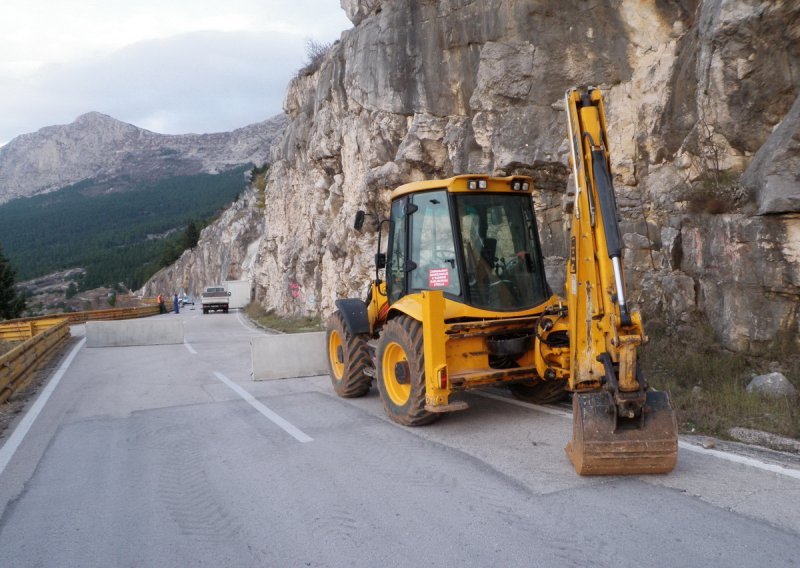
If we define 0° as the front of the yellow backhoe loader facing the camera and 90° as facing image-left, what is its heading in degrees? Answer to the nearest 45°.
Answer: approximately 135°

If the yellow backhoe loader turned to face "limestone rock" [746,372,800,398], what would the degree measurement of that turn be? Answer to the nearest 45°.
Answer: approximately 135° to its right

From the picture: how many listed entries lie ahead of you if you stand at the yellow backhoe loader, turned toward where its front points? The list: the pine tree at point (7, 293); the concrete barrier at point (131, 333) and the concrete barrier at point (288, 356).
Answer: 3

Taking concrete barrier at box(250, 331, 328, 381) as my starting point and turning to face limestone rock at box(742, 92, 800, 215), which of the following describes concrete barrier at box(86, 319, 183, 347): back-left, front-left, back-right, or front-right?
back-left

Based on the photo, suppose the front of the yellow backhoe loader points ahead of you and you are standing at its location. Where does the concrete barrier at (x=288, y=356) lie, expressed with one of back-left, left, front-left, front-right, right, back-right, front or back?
front

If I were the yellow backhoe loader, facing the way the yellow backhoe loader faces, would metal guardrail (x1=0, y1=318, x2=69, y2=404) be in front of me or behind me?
in front

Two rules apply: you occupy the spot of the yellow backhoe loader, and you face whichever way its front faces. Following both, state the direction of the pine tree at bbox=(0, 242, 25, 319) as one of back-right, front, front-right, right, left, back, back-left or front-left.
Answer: front

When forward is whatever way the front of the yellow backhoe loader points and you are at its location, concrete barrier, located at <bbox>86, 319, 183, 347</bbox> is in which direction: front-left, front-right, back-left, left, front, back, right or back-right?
front

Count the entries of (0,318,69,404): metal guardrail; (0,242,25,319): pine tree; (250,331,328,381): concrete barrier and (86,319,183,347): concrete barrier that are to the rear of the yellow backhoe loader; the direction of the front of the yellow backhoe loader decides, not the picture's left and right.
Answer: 0

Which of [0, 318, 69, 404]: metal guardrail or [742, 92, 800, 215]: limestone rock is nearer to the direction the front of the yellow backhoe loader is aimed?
the metal guardrail

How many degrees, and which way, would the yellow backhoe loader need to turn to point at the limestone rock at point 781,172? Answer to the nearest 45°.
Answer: approximately 90° to its right
